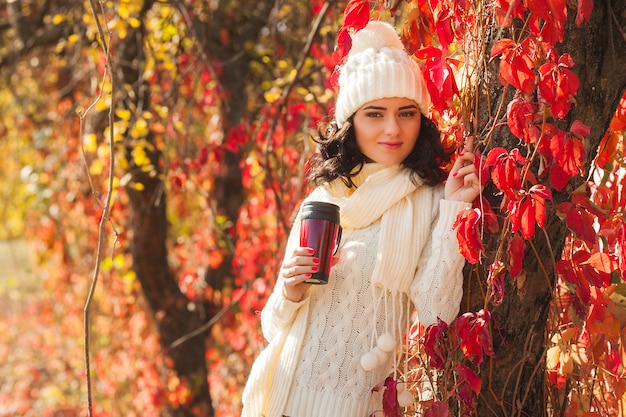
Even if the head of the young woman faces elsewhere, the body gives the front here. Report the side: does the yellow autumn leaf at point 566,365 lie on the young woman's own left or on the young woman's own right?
on the young woman's own left

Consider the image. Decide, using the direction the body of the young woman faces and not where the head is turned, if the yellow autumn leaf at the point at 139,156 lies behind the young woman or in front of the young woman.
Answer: behind

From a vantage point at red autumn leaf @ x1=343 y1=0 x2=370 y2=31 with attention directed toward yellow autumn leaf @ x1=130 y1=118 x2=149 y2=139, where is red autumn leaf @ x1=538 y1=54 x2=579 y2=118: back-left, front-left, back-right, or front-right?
back-right

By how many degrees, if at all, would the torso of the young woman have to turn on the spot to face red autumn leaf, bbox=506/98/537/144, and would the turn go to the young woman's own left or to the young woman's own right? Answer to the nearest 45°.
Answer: approximately 45° to the young woman's own left

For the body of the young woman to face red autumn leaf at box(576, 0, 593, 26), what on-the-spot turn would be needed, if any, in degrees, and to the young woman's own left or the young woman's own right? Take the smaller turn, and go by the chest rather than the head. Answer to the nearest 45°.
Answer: approximately 45° to the young woman's own left

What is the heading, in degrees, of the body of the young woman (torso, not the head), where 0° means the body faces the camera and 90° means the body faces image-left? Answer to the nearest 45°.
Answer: approximately 0°

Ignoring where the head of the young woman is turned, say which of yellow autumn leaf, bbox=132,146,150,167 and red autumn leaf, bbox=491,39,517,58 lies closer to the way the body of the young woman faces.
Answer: the red autumn leaf

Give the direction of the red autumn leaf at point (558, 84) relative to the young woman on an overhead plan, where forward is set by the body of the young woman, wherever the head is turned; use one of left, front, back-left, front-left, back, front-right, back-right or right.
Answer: front-left
